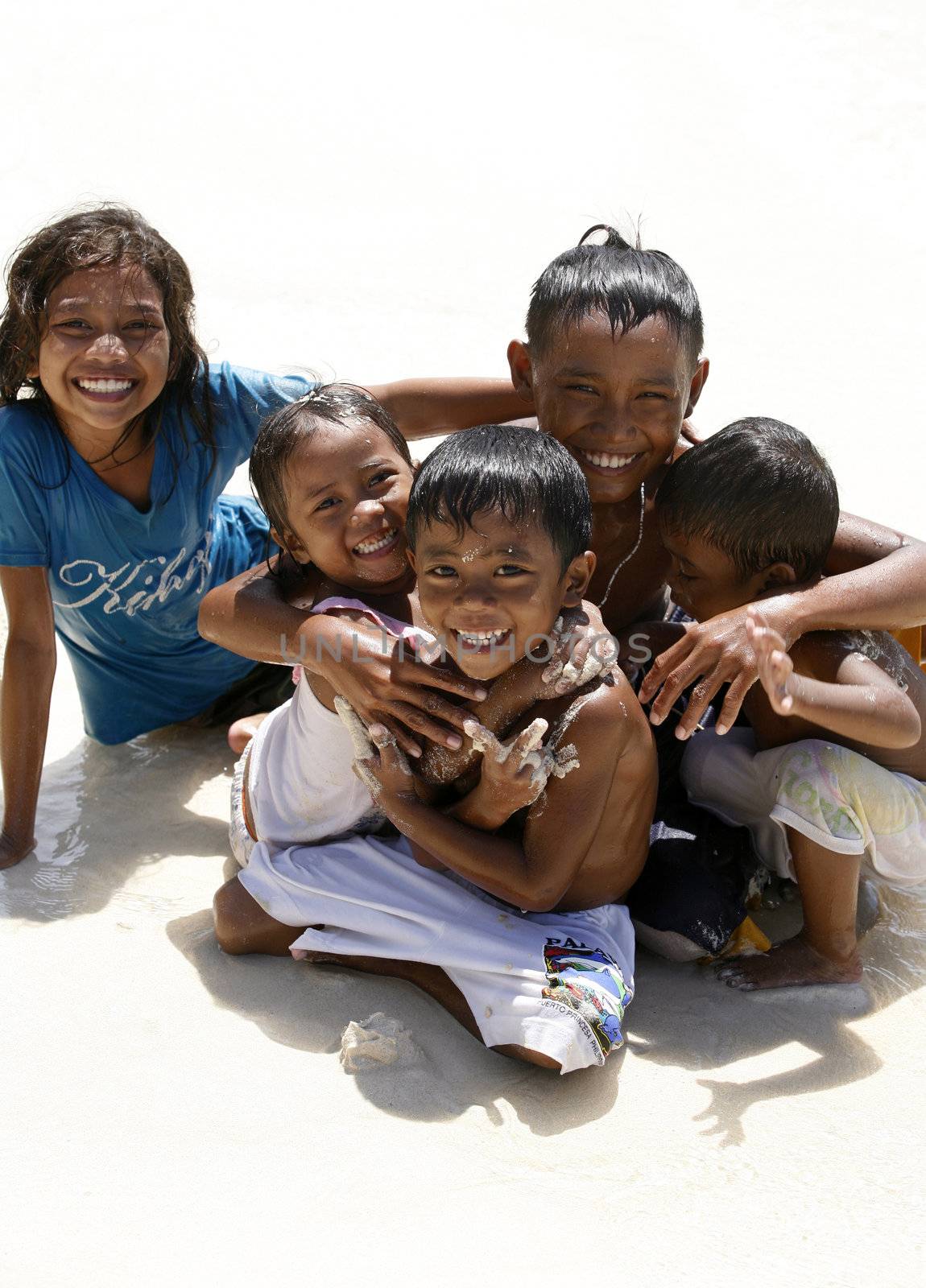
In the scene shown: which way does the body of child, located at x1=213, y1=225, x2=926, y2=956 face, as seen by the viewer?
toward the camera

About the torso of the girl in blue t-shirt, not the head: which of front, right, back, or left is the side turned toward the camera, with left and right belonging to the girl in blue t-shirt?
front

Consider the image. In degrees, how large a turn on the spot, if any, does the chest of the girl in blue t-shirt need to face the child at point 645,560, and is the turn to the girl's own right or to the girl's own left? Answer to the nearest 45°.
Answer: approximately 45° to the girl's own left

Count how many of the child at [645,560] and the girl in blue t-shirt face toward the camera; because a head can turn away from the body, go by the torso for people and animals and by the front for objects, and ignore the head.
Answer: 2

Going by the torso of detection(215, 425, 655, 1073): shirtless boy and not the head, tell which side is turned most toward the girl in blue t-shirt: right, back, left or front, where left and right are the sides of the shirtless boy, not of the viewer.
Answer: right

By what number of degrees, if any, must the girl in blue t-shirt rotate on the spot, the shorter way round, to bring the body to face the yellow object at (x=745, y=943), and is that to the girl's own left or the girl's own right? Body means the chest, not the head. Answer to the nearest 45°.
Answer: approximately 45° to the girl's own left
